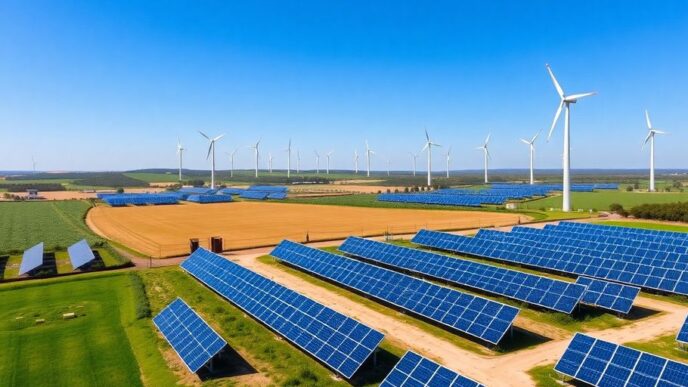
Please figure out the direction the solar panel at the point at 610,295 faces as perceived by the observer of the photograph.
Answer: facing the viewer and to the left of the viewer

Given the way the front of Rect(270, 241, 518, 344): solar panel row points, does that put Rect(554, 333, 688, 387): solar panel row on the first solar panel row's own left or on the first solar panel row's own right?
on the first solar panel row's own left

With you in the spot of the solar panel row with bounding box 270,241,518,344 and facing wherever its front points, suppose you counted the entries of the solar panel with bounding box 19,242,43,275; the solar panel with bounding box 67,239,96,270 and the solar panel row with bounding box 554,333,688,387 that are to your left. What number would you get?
1

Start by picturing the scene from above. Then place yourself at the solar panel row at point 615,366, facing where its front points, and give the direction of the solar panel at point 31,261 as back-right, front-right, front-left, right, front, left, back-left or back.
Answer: front-right

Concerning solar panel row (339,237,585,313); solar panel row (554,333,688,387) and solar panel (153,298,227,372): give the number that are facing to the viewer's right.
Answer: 0

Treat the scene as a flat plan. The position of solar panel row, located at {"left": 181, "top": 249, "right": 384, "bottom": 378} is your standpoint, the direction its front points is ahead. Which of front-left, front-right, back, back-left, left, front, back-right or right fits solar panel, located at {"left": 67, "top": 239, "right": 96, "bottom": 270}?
right

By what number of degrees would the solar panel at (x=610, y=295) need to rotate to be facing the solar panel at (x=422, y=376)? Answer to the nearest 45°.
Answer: approximately 45° to its left

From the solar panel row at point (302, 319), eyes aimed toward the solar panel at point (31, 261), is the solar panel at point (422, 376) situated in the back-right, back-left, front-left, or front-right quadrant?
back-left

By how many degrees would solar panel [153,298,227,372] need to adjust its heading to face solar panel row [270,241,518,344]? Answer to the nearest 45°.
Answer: approximately 135° to its left

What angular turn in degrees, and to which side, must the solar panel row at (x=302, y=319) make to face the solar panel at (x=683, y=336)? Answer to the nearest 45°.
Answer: approximately 135° to its left

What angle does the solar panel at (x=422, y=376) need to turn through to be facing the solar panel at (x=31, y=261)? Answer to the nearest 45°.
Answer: approximately 90° to its right

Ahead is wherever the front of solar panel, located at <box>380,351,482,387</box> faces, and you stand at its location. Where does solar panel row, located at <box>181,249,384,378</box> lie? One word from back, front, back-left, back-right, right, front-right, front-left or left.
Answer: right

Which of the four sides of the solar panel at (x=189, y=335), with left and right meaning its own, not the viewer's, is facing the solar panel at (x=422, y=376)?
left
